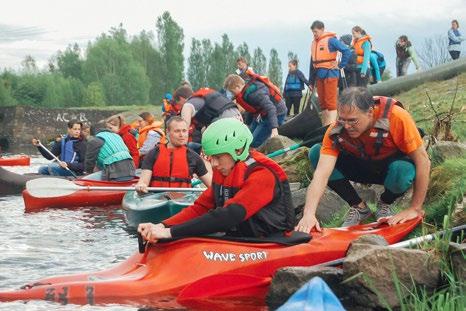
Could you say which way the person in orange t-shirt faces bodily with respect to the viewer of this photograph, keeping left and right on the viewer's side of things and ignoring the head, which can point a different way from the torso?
facing the viewer and to the left of the viewer

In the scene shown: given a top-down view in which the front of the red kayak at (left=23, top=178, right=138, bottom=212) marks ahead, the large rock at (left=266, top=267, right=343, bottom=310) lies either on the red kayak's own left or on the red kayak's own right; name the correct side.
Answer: on the red kayak's own left

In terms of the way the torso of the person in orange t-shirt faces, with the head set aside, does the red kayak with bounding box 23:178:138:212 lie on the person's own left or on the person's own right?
on the person's own right

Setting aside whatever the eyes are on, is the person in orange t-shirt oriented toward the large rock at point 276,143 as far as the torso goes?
no

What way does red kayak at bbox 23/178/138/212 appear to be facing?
to the viewer's left

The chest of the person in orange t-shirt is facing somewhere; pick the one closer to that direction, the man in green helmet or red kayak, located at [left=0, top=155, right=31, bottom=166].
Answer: the man in green helmet

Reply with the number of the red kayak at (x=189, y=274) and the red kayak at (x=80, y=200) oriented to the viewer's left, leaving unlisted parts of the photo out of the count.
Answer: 2

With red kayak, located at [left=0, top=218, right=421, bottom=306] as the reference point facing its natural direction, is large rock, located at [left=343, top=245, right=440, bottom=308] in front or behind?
behind

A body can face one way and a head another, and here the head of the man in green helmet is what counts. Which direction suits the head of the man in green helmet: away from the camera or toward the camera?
toward the camera

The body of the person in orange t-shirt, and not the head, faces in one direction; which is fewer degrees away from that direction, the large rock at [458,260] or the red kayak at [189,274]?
the red kayak

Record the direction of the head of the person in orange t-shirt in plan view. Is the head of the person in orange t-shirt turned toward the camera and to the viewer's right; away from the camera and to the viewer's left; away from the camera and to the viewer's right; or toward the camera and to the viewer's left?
toward the camera and to the viewer's left

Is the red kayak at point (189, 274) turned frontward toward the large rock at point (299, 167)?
no

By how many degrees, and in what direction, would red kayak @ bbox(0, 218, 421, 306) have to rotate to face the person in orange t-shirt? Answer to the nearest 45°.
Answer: approximately 135° to its right

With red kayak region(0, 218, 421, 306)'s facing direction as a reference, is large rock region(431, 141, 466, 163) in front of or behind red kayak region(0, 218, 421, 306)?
behind

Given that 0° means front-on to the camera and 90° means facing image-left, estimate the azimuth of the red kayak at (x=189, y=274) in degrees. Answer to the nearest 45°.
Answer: approximately 90°
